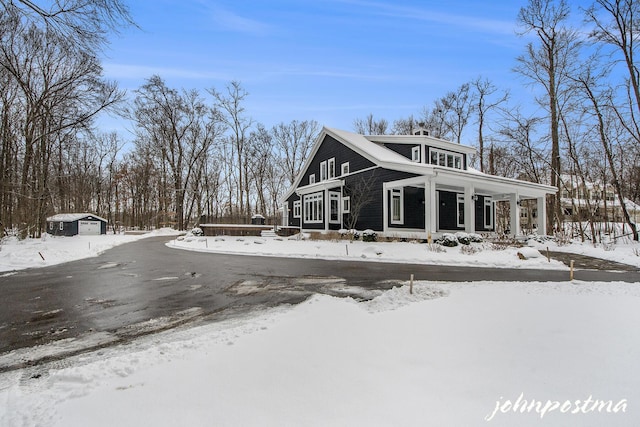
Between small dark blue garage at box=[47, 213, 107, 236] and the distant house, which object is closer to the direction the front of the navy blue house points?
the distant house

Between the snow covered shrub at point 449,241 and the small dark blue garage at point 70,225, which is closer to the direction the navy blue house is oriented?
the snow covered shrub

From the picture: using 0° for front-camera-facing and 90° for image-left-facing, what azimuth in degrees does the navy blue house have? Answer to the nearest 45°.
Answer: approximately 315°

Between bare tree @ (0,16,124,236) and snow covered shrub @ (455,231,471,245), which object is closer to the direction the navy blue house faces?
the snow covered shrub

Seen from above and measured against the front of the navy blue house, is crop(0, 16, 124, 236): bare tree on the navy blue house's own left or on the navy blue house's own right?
on the navy blue house's own right

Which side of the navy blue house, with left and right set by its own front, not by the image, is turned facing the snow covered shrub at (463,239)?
front

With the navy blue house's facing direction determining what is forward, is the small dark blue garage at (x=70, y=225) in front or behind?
behind

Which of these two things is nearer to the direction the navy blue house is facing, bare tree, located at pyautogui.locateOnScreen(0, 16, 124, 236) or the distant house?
the distant house

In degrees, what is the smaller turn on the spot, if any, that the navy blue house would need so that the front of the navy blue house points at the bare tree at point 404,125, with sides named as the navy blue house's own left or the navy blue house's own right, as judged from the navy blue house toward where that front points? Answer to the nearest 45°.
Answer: approximately 135° to the navy blue house's own left
